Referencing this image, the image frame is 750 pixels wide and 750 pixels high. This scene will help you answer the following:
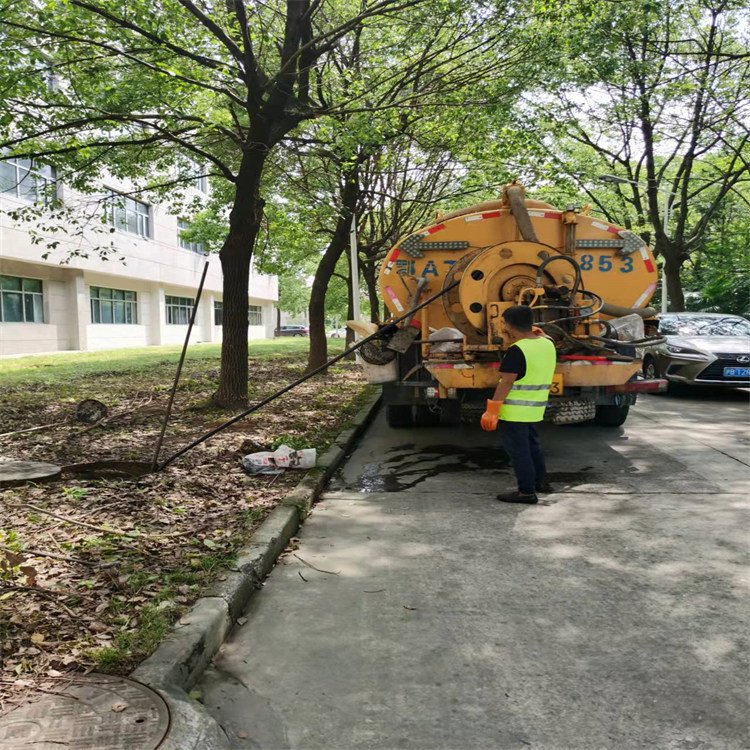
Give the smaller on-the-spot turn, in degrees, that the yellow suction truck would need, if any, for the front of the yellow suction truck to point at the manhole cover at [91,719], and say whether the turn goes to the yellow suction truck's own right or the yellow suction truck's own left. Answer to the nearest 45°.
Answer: approximately 180°

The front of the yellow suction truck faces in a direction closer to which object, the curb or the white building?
the white building

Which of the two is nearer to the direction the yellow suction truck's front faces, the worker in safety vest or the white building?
the white building

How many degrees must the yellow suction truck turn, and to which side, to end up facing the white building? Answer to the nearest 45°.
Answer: approximately 45° to its left

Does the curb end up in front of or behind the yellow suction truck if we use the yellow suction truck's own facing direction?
behind

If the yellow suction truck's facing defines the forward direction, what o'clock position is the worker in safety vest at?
The worker in safety vest is roughly at 6 o'clock from the yellow suction truck.

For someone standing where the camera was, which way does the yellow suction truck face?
facing away from the viewer

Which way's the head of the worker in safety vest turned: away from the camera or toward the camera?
away from the camera
